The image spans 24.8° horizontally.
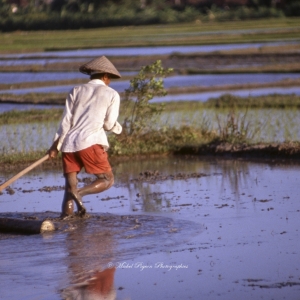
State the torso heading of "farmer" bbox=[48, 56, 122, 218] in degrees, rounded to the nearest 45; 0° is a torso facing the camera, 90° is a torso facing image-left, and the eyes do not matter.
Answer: approximately 225°
